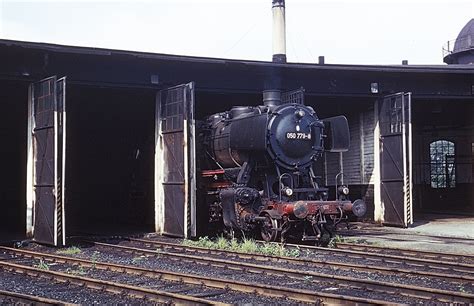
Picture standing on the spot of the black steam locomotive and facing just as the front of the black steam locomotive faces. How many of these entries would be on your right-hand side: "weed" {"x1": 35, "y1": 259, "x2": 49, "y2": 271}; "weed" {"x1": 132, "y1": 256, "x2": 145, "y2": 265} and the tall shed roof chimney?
2

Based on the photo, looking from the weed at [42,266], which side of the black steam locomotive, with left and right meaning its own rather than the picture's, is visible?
right

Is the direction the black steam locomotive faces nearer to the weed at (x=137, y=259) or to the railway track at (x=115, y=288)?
the railway track

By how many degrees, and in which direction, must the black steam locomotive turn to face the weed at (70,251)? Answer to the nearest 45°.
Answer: approximately 135° to its right

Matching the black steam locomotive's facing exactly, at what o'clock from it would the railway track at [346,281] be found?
The railway track is roughly at 1 o'clock from the black steam locomotive.

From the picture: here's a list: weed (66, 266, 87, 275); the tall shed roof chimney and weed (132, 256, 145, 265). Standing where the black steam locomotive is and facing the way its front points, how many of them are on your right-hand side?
2

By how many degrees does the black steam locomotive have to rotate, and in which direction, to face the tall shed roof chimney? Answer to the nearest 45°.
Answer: approximately 135° to its left

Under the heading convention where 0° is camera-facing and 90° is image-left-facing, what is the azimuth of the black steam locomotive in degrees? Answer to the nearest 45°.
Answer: approximately 315°

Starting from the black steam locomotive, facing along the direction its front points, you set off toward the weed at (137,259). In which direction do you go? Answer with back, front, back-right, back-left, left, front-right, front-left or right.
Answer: right

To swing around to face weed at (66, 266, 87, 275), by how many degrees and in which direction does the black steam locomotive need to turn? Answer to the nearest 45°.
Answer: approximately 90° to its right

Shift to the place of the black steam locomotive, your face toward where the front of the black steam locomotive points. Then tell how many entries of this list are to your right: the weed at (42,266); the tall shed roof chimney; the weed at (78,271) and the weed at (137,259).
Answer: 3

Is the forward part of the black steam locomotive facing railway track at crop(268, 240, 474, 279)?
yes

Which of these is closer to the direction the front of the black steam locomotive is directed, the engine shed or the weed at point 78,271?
the weed

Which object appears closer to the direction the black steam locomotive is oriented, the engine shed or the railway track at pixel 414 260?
the railway track
